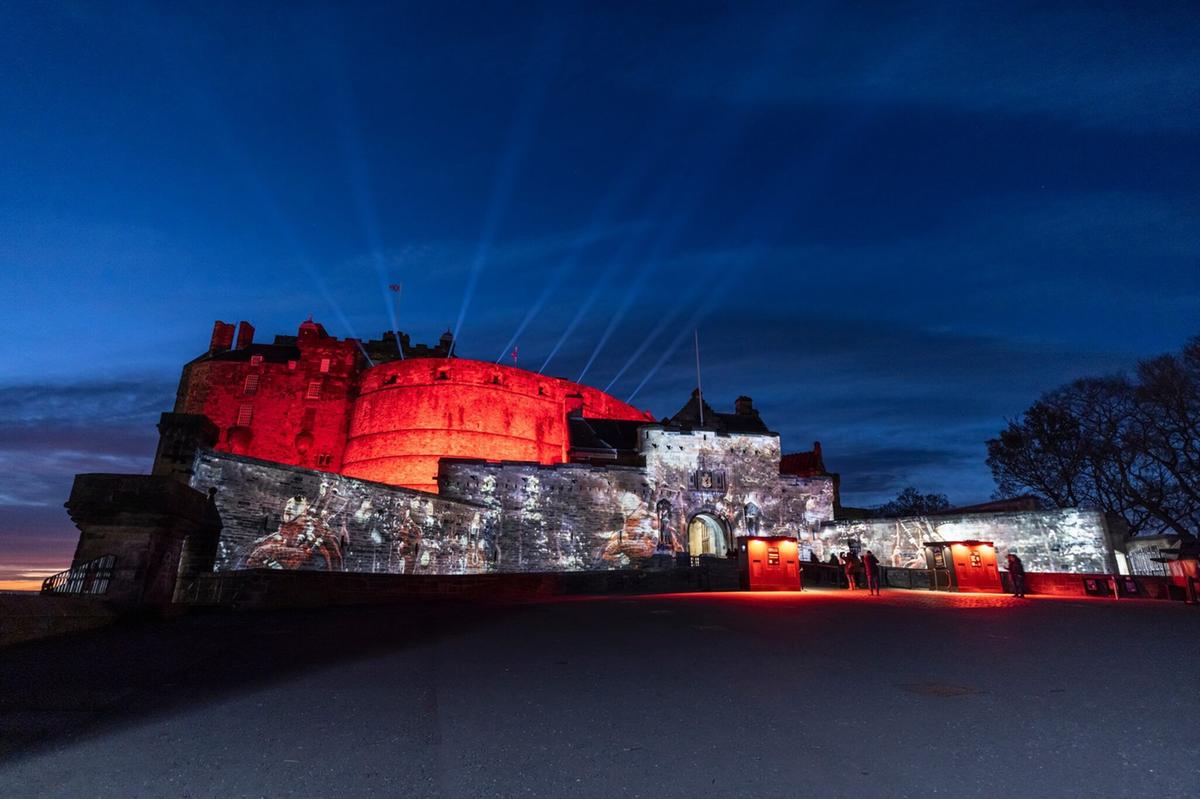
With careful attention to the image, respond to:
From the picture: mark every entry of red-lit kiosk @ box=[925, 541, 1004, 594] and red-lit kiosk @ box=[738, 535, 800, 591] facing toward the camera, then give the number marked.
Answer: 2

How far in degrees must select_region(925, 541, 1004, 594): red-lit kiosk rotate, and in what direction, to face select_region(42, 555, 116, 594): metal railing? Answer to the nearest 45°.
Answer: approximately 45° to its right

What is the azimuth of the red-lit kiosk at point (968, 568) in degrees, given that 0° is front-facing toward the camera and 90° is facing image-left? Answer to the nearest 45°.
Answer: approximately 0°

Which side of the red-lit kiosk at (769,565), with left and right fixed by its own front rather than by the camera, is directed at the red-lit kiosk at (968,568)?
left
